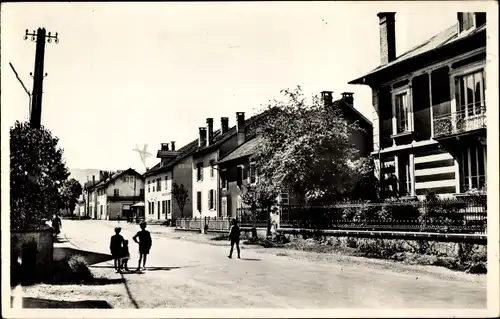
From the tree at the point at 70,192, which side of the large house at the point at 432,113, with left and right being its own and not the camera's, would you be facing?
right

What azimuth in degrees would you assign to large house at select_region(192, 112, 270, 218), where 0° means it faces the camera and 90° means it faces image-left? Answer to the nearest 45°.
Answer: approximately 45°

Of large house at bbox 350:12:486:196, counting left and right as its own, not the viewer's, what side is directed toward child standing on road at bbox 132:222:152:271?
front

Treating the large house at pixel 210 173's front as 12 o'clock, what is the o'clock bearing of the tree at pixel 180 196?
The tree is roughly at 2 o'clock from the large house.

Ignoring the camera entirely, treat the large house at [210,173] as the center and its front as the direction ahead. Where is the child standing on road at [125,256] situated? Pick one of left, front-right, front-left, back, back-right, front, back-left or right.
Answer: front-left

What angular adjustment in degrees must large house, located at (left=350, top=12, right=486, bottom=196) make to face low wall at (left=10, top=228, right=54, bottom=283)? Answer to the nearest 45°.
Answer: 0° — it already faces it

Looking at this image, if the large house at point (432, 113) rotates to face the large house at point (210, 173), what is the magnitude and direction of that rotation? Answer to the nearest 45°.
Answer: approximately 90° to its right

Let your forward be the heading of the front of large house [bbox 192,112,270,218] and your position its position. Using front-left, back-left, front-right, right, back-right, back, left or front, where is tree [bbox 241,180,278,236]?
front-left

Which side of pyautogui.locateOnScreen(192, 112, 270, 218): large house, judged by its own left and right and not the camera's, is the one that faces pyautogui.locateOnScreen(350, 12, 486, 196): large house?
left

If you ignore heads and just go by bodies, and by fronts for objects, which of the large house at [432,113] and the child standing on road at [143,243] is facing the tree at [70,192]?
the large house

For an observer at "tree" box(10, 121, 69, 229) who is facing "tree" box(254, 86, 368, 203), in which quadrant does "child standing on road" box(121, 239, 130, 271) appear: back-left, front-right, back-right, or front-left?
front-right

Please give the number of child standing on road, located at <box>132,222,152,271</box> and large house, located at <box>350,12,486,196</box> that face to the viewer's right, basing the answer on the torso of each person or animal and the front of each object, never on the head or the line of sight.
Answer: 0
